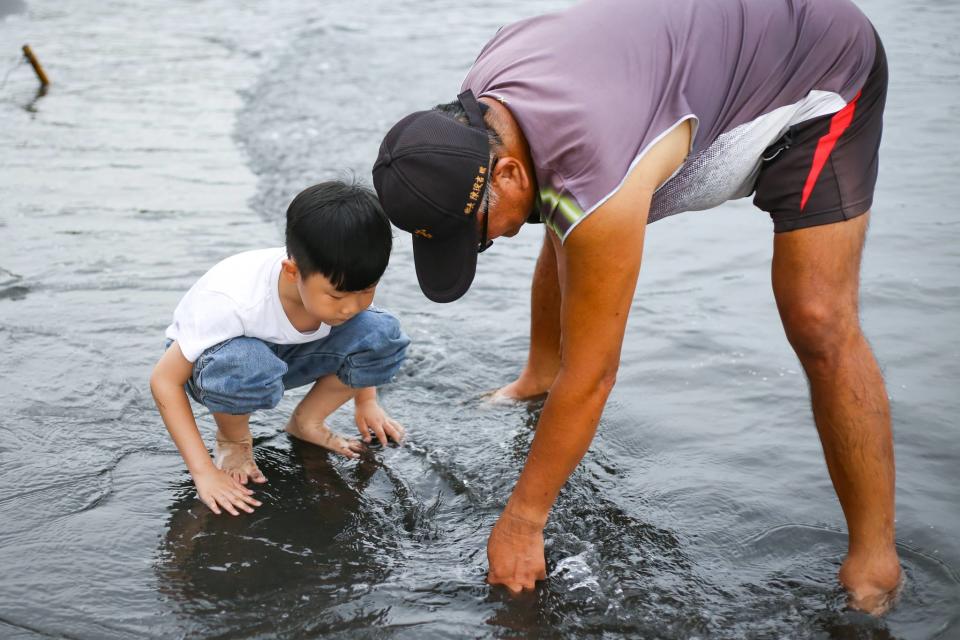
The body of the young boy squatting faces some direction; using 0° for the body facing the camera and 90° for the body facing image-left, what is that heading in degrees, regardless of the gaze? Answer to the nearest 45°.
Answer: approximately 315°
